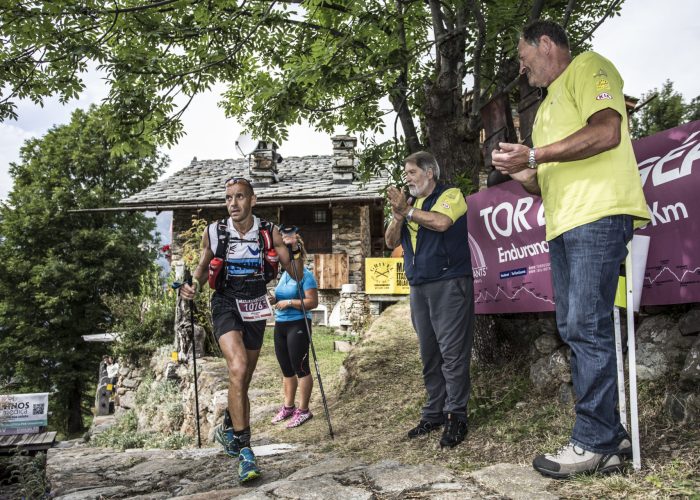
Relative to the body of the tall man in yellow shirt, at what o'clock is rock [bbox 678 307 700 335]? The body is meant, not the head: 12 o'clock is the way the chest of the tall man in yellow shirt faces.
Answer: The rock is roughly at 4 o'clock from the tall man in yellow shirt.

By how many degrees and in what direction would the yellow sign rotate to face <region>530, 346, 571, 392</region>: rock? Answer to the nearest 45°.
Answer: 0° — it already faces it

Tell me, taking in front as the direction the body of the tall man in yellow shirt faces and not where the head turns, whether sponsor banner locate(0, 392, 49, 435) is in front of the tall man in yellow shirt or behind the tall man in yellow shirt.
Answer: in front

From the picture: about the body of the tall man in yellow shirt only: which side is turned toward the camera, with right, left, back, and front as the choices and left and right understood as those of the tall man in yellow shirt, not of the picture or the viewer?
left

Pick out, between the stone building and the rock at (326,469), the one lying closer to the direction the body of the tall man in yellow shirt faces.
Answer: the rock

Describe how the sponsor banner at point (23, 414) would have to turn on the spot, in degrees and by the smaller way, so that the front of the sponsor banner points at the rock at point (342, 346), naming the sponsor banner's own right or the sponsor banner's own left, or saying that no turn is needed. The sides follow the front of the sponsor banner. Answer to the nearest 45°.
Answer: approximately 90° to the sponsor banner's own left

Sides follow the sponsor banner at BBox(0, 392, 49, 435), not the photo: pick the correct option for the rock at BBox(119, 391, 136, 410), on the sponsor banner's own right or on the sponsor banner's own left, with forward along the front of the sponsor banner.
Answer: on the sponsor banner's own left

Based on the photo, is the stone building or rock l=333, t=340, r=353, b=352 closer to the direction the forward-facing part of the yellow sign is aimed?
the rock

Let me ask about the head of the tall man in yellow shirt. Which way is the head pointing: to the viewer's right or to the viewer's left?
to the viewer's left

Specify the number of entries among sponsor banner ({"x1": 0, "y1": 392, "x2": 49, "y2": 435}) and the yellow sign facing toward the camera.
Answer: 2

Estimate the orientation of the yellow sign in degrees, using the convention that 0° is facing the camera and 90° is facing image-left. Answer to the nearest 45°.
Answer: approximately 0°

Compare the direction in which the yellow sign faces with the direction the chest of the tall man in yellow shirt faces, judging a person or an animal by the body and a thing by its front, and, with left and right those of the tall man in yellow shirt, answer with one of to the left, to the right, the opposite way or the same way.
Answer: to the left
